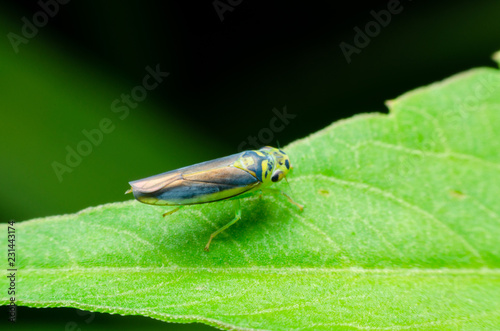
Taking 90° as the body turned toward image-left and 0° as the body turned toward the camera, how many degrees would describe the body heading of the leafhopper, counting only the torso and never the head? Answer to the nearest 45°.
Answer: approximately 270°
